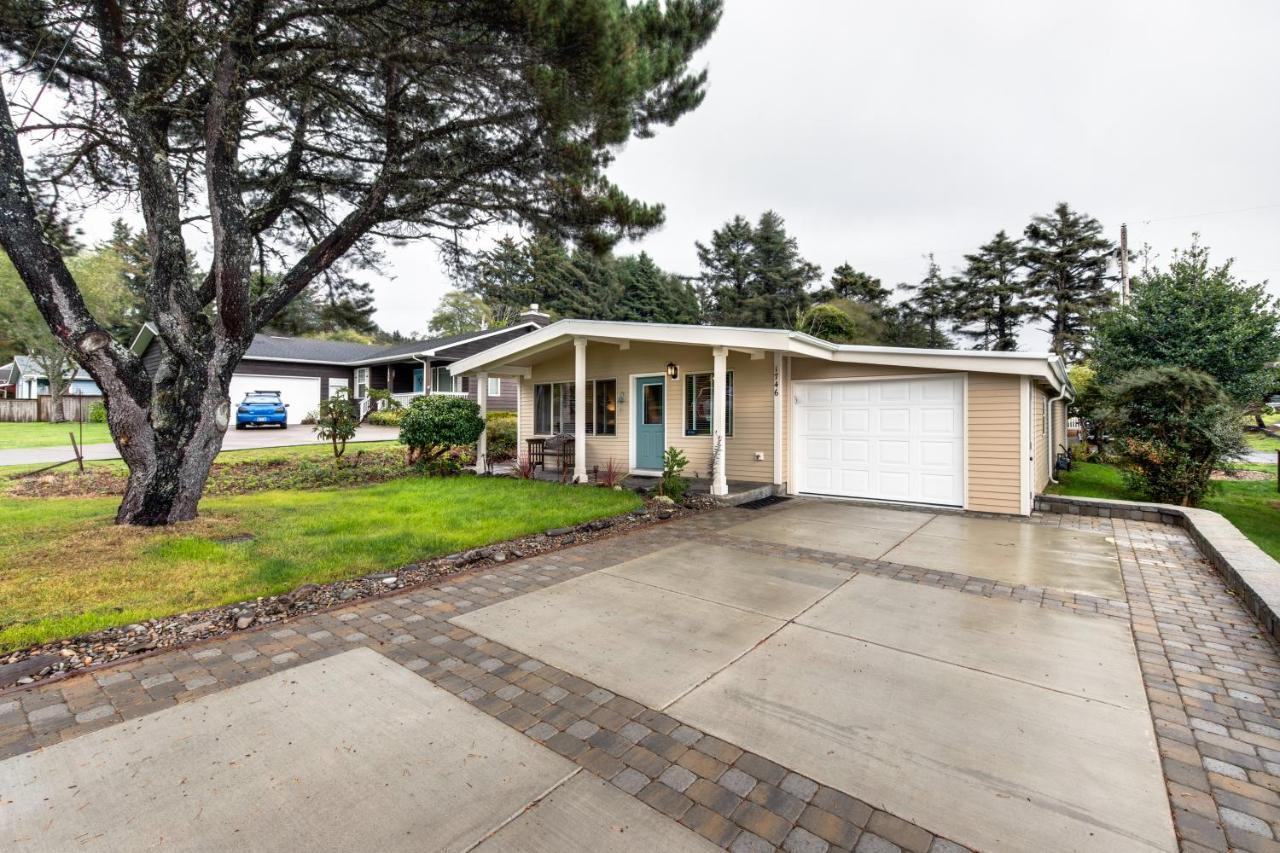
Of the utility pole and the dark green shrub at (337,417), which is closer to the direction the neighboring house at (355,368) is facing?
the dark green shrub

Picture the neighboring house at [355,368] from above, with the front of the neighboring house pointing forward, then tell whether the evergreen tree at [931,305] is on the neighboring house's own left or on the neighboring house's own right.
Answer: on the neighboring house's own left

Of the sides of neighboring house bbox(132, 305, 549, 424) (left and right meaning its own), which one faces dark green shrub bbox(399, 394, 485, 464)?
front

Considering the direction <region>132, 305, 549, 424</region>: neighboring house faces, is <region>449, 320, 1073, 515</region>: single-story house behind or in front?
in front

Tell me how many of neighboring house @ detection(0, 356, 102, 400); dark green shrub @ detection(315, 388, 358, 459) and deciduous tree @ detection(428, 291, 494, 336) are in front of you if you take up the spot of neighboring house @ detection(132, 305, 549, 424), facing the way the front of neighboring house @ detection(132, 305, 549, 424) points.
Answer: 1

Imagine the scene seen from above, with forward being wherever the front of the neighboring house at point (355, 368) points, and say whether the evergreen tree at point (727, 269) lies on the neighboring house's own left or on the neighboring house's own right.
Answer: on the neighboring house's own left

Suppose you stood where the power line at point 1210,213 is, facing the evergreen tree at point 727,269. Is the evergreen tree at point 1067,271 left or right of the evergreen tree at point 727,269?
right

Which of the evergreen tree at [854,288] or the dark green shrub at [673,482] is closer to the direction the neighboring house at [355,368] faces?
the dark green shrub

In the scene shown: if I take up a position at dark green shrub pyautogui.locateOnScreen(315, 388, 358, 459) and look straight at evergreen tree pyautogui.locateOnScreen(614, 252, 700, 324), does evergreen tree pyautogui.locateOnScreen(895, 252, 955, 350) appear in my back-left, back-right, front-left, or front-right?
front-right

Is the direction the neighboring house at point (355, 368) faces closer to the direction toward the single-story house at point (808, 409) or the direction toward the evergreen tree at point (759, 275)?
the single-story house

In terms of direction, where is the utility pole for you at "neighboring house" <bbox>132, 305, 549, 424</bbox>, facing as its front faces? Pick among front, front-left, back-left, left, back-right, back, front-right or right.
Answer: front-left

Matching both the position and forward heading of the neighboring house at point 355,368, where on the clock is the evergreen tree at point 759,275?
The evergreen tree is roughly at 9 o'clock from the neighboring house.

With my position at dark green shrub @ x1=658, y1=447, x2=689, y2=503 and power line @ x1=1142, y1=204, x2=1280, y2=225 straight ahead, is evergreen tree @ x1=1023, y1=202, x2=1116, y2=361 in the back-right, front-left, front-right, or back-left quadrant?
front-left

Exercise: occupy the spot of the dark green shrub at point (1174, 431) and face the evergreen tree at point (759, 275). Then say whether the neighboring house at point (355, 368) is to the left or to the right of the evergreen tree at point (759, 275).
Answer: left

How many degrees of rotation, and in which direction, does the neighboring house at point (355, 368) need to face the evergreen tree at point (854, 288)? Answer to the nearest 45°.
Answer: approximately 90° to its left

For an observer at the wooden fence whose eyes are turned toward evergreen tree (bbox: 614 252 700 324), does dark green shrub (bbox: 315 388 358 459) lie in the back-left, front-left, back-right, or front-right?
front-right

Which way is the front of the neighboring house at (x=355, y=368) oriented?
toward the camera

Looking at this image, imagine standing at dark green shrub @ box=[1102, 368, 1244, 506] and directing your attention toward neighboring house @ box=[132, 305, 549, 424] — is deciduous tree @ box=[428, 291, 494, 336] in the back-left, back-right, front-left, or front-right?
front-right
